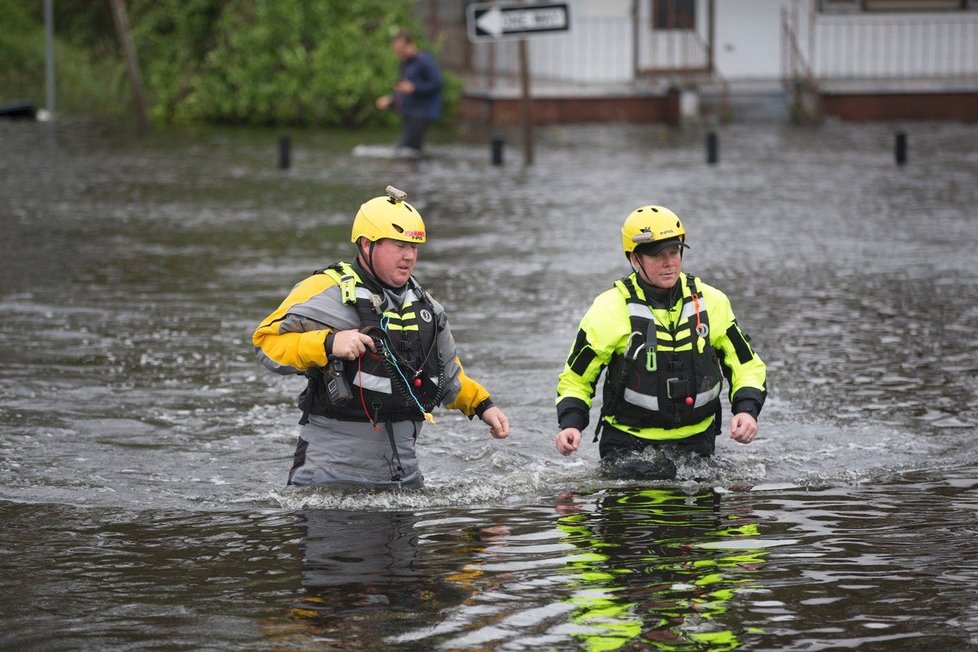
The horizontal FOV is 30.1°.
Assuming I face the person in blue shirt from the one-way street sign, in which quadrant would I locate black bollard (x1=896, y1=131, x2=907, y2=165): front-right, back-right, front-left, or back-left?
back-right

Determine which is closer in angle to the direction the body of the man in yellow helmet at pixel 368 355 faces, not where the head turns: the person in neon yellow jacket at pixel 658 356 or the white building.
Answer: the person in neon yellow jacket

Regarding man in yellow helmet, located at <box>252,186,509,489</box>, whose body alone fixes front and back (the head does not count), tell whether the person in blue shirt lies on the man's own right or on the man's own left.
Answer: on the man's own left

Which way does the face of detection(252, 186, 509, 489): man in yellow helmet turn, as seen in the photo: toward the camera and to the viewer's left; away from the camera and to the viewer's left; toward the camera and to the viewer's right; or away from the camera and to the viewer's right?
toward the camera and to the viewer's right

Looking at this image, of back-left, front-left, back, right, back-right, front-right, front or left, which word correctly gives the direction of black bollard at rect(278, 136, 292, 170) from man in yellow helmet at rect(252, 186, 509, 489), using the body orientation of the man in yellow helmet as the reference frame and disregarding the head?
back-left

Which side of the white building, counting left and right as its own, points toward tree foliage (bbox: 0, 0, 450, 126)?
right

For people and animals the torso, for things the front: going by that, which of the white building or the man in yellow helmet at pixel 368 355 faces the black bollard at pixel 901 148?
the white building

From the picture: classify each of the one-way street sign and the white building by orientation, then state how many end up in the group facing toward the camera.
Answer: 2

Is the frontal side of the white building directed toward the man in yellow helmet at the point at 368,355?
yes

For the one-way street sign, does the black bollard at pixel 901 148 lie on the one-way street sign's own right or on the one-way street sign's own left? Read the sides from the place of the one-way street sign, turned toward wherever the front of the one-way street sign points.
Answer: on the one-way street sign's own left

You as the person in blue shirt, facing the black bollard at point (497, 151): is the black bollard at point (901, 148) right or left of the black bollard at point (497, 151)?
left

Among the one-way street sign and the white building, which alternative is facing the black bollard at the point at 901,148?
the white building

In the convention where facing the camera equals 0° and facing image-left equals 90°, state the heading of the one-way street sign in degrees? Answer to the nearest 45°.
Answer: approximately 0°

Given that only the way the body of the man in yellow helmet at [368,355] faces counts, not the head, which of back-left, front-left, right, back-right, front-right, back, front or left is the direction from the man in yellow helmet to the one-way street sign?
back-left
